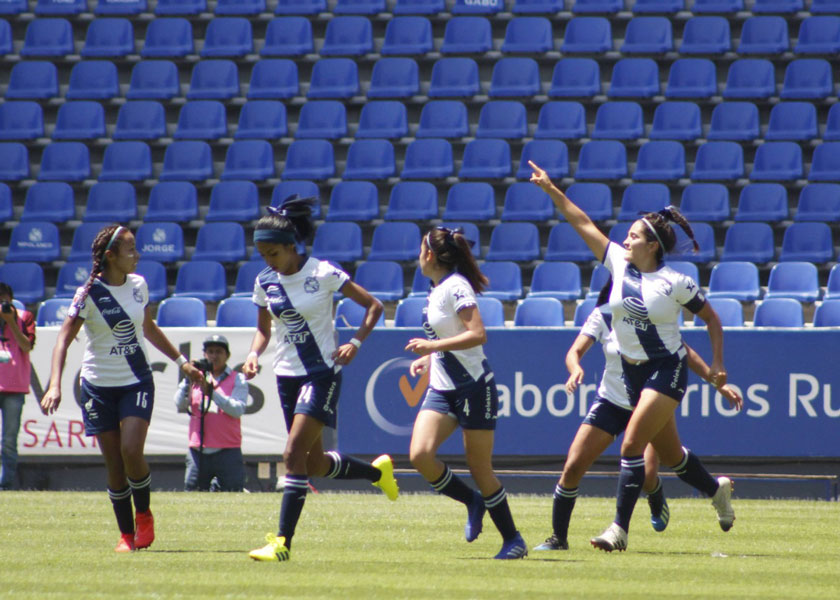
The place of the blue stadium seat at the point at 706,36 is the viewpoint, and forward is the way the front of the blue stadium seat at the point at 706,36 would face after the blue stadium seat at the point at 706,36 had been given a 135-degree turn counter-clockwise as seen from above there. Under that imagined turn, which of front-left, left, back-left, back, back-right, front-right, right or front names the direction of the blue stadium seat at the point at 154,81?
back-left

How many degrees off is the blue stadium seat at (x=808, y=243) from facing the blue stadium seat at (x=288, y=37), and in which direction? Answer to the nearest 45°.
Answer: approximately 90° to its right

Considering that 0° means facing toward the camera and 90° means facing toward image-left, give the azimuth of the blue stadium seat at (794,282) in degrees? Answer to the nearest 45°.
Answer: approximately 0°

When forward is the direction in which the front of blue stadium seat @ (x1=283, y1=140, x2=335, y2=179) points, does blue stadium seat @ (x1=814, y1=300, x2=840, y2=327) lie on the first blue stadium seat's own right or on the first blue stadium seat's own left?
on the first blue stadium seat's own left

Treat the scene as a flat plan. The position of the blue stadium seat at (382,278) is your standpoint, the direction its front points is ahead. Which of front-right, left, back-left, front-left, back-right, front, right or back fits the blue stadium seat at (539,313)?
front-left

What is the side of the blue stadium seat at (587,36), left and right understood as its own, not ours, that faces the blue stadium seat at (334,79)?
right

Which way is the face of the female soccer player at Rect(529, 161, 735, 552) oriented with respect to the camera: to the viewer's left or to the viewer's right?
to the viewer's left

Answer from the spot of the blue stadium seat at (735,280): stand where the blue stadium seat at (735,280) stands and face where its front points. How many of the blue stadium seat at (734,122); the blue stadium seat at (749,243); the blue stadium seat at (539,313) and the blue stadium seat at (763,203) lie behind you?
3

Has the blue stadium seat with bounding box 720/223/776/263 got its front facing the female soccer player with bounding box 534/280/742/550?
yes

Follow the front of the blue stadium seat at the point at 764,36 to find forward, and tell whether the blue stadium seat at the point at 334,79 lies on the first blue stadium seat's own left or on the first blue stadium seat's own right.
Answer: on the first blue stadium seat's own right

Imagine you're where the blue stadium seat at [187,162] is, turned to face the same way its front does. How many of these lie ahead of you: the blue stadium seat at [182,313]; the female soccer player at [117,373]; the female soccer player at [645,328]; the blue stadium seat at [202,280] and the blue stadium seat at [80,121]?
4
